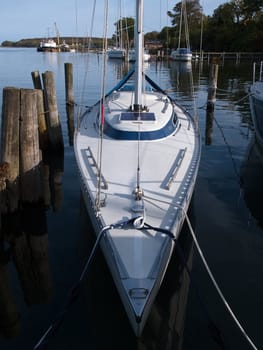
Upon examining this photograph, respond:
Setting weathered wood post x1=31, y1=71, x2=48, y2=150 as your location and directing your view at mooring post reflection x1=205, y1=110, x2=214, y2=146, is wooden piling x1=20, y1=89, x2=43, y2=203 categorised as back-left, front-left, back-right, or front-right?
back-right

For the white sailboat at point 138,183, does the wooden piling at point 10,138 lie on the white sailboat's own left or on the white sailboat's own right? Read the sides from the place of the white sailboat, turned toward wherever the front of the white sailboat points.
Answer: on the white sailboat's own right

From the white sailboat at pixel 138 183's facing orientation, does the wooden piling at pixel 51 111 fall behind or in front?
behind

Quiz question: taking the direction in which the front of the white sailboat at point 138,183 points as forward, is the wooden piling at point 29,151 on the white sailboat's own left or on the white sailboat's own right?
on the white sailboat's own right

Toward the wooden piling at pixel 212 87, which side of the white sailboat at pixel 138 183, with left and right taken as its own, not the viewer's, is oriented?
back

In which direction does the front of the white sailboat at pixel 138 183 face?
toward the camera

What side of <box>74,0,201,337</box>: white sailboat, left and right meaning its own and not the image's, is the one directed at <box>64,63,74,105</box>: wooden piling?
back
